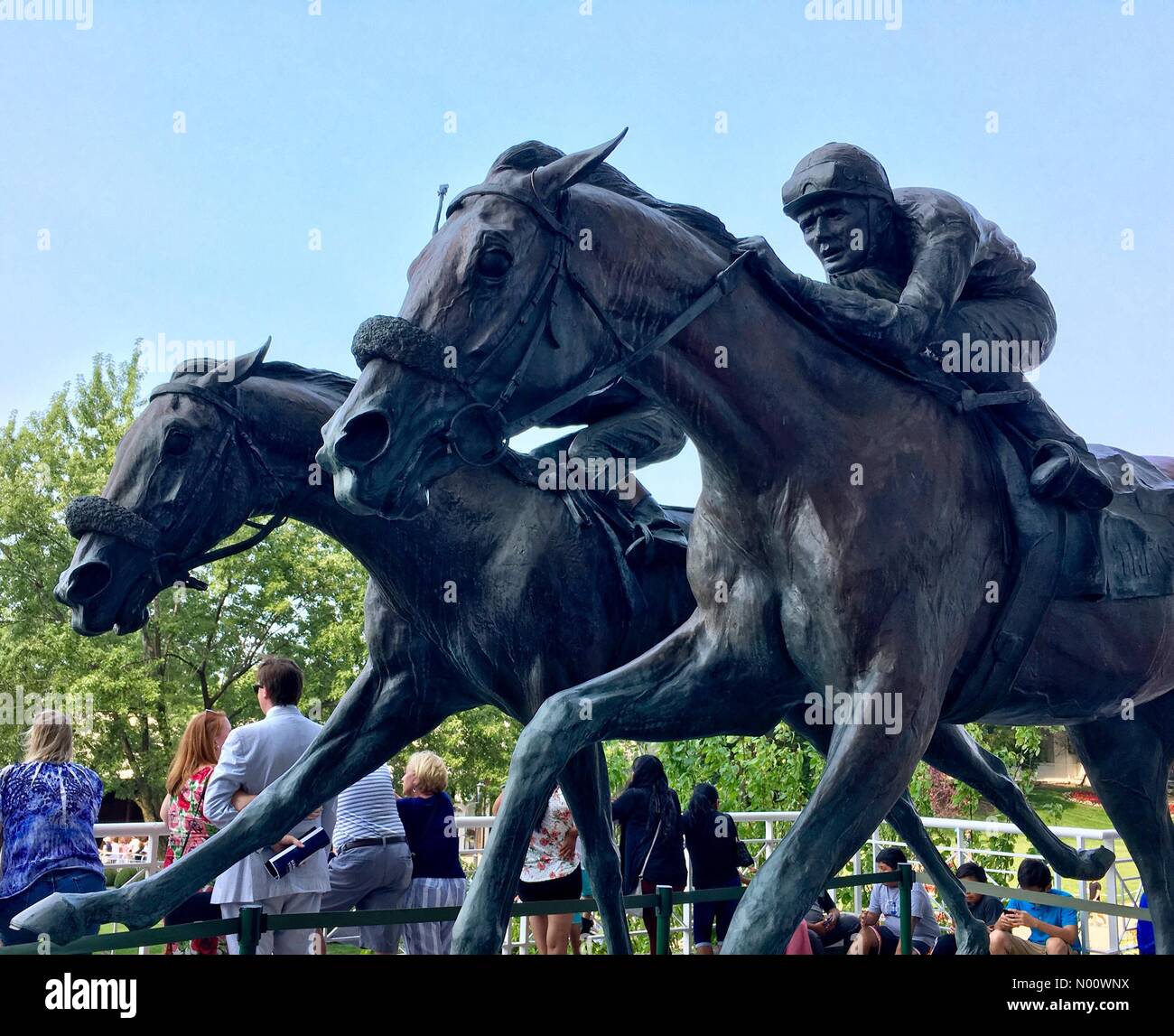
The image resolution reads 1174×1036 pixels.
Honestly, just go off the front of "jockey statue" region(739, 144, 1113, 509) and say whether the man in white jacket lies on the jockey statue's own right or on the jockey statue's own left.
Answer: on the jockey statue's own right

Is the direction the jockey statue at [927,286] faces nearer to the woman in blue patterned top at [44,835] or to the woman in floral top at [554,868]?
the woman in blue patterned top

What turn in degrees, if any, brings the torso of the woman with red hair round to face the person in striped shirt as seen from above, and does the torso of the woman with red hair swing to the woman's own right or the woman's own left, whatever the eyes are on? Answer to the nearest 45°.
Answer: approximately 45° to the woman's own right

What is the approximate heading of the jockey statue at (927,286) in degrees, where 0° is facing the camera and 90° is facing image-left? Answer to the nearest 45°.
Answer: approximately 45°

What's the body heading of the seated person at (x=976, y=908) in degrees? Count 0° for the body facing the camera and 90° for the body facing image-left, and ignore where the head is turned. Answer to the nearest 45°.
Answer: approximately 45°

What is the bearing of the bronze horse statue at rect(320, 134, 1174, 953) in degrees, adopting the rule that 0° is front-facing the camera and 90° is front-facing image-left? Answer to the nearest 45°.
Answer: approximately 45°

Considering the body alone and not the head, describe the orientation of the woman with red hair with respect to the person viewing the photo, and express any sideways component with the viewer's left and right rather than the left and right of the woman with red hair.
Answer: facing away from the viewer and to the right of the viewer

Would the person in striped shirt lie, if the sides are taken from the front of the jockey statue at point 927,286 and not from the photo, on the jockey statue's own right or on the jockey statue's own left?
on the jockey statue's own right
